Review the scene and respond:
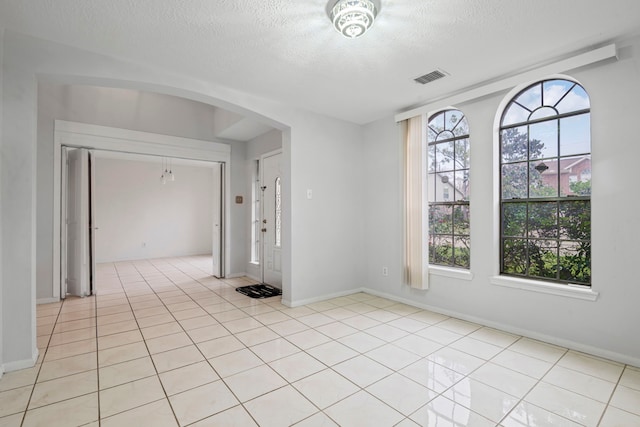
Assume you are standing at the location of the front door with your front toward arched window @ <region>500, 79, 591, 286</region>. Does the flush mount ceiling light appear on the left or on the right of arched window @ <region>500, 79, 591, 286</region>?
right

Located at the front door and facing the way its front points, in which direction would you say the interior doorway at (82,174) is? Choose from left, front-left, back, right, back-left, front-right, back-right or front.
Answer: front-right

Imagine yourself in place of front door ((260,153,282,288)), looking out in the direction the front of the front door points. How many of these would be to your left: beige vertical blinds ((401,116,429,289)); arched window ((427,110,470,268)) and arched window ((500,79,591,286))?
3

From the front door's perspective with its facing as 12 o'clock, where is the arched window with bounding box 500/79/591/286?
The arched window is roughly at 9 o'clock from the front door.

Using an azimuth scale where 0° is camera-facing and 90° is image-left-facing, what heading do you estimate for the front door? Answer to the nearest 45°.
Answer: approximately 45°

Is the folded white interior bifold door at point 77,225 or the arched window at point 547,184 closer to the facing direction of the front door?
the folded white interior bifold door

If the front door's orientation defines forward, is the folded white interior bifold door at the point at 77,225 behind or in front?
in front

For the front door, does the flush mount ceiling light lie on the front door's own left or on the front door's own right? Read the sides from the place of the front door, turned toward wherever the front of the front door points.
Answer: on the front door's own left

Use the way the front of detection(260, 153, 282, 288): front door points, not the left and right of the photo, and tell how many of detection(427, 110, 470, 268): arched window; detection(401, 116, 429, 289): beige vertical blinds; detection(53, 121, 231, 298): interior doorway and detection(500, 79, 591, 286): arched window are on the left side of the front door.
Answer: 3
